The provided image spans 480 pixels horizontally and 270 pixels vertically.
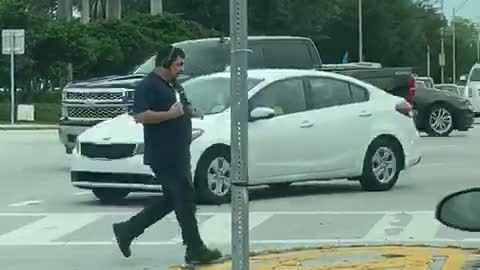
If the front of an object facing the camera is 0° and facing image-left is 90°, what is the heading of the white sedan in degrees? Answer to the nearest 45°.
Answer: approximately 45°

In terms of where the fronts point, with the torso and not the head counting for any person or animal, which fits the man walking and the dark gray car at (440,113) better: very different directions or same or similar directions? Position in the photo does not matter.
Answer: same or similar directions

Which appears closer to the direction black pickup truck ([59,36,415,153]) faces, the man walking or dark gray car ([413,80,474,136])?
the man walking

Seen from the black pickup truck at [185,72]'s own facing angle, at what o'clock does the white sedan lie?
The white sedan is roughly at 10 o'clock from the black pickup truck.

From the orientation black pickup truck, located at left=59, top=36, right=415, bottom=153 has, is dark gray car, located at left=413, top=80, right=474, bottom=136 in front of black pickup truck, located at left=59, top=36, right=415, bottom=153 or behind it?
behind

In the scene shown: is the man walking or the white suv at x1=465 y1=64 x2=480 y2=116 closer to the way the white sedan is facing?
the man walking

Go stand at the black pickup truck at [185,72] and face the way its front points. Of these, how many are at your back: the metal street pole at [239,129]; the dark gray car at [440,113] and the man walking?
1

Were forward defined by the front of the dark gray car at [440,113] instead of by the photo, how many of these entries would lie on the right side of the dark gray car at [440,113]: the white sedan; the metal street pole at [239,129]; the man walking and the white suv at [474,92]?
3

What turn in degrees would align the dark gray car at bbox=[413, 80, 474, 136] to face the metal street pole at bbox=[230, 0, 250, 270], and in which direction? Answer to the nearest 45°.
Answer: approximately 90° to its right

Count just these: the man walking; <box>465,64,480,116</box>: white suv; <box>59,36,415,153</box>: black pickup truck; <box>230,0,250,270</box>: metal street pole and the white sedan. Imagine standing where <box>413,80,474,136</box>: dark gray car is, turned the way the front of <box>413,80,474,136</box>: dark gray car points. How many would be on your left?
1

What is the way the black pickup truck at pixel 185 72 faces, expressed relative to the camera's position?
facing the viewer and to the left of the viewer
